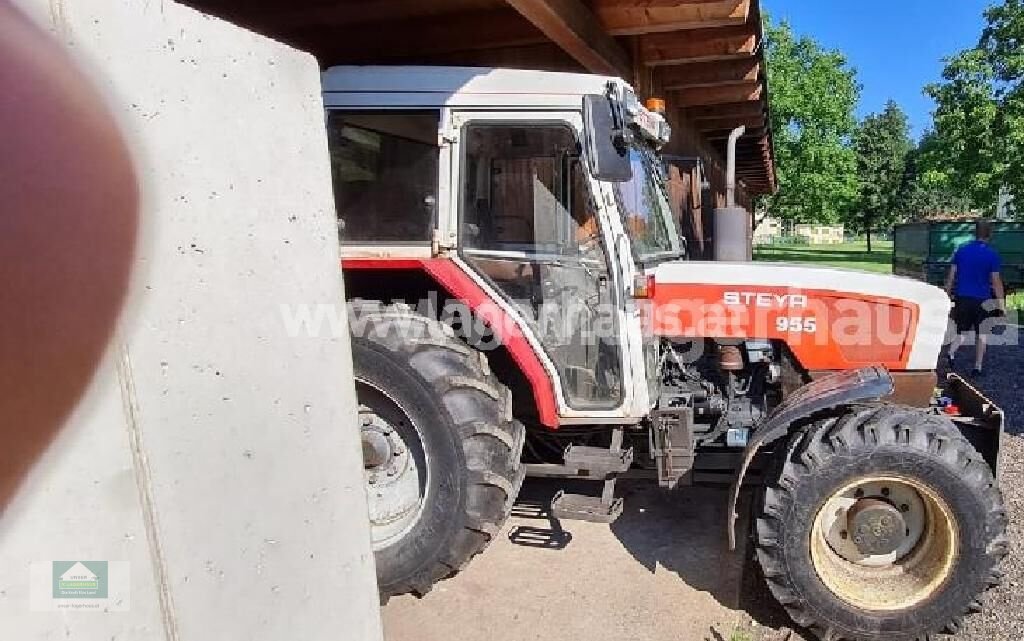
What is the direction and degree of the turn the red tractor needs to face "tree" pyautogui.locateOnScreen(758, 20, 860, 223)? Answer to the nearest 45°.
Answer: approximately 90° to its left

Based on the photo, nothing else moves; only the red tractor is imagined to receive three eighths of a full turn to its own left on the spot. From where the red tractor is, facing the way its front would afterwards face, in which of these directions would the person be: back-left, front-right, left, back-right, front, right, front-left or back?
right

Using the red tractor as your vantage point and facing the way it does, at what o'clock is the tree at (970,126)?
The tree is roughly at 10 o'clock from the red tractor.

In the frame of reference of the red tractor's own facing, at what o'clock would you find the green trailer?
The green trailer is roughly at 10 o'clock from the red tractor.

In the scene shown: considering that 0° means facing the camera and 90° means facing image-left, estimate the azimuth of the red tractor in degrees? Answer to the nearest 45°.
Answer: approximately 270°
